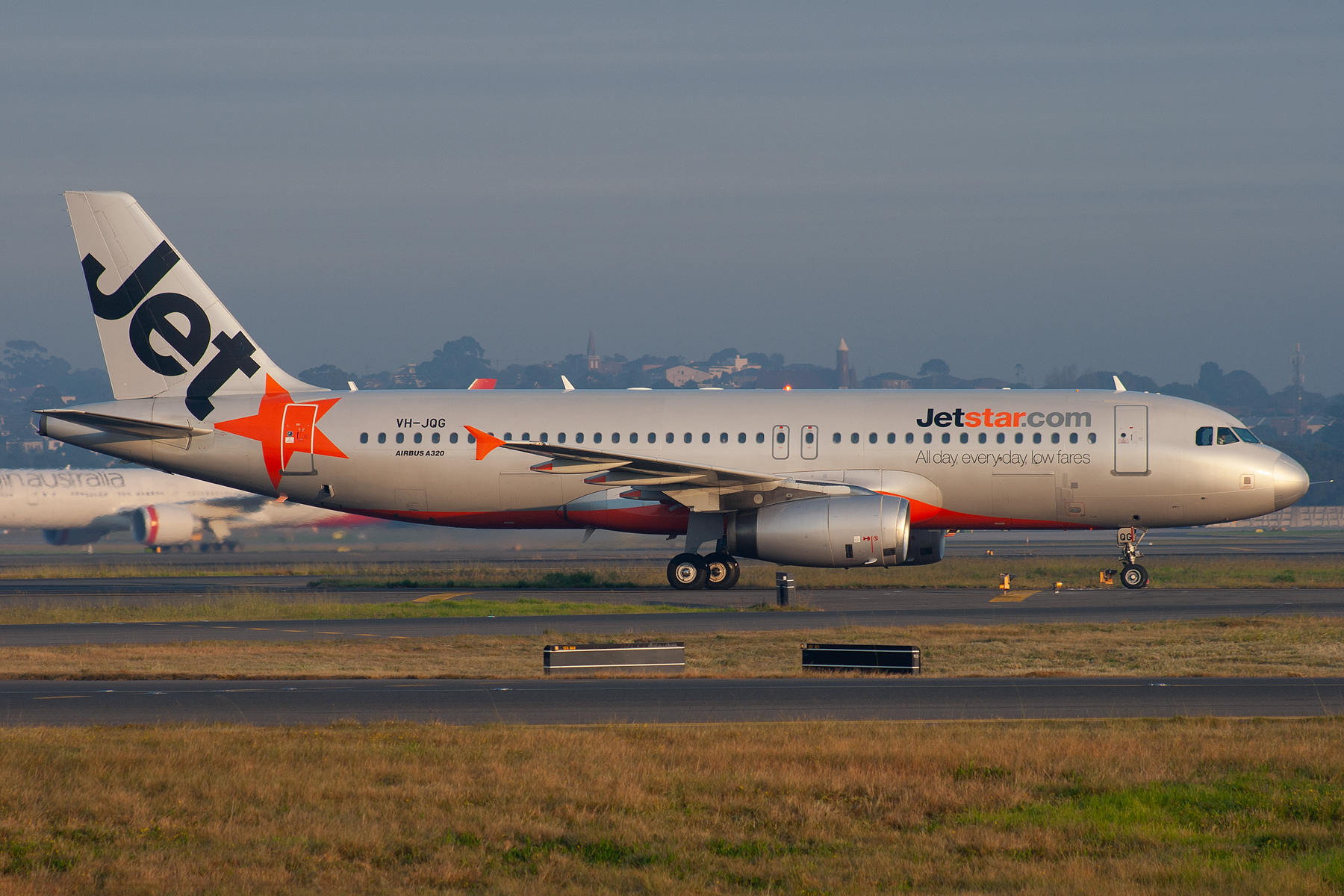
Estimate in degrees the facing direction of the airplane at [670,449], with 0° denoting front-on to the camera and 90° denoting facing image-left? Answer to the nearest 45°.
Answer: approximately 270°
